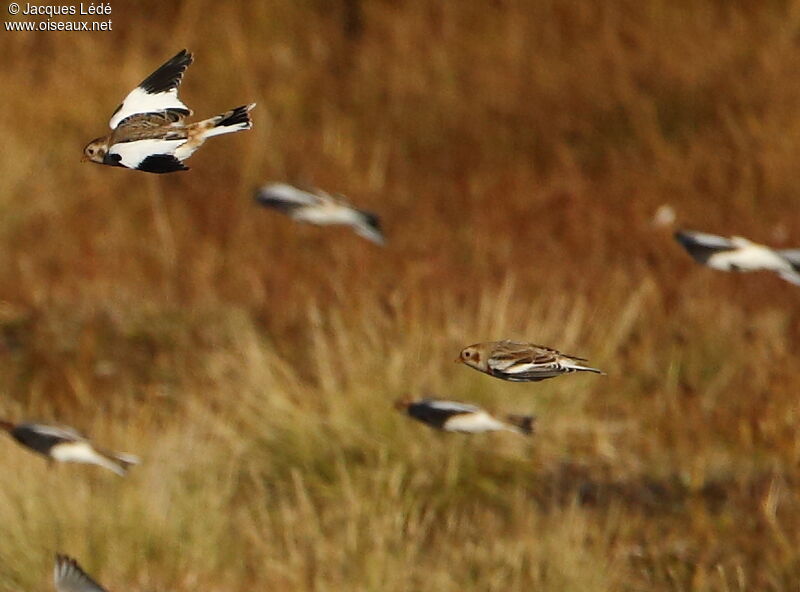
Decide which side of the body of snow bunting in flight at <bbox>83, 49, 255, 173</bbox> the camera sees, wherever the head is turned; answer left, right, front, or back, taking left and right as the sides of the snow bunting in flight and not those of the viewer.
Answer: left

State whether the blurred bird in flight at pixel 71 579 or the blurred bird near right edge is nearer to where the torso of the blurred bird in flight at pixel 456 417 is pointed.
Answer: the blurred bird in flight

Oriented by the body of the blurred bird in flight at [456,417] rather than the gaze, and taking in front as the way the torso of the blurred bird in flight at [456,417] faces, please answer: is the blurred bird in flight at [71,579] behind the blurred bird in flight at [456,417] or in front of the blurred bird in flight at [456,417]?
in front

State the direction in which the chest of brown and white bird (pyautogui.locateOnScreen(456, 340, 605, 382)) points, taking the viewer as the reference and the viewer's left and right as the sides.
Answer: facing to the left of the viewer

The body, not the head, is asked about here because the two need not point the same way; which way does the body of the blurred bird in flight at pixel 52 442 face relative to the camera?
to the viewer's left

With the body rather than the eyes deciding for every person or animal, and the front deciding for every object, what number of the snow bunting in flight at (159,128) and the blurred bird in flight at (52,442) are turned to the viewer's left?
2

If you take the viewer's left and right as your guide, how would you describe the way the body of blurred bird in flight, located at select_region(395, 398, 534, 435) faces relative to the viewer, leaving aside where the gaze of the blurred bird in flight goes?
facing to the left of the viewer

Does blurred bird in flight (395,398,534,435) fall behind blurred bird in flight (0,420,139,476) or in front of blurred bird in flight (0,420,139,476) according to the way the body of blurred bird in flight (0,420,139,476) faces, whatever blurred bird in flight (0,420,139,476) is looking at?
behind
